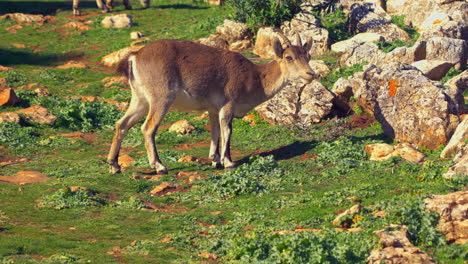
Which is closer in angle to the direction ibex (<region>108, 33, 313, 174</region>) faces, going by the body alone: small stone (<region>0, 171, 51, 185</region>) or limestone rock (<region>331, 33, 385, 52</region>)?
the limestone rock

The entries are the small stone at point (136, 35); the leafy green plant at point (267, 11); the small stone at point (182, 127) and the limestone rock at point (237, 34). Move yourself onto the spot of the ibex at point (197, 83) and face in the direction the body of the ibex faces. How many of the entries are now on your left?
4

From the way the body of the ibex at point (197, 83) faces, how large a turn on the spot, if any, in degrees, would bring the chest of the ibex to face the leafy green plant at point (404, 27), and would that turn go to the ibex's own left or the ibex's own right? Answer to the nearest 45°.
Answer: approximately 45° to the ibex's own left

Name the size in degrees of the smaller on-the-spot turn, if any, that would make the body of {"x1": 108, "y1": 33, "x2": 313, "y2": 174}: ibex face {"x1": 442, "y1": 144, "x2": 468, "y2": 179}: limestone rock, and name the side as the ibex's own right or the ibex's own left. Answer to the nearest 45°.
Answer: approximately 45° to the ibex's own right

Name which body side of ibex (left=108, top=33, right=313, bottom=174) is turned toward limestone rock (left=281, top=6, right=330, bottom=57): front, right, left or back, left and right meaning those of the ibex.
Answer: left

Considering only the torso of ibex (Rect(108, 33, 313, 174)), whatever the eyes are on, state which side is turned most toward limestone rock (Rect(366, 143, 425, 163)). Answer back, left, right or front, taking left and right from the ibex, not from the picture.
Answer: front

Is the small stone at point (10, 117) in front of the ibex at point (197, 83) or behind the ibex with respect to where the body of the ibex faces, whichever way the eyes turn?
behind

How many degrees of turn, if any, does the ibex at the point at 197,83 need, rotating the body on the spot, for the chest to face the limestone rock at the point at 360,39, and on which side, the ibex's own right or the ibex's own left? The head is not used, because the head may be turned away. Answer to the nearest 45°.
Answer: approximately 45° to the ibex's own left

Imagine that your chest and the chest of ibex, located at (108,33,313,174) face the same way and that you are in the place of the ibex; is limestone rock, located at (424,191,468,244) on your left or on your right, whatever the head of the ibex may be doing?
on your right

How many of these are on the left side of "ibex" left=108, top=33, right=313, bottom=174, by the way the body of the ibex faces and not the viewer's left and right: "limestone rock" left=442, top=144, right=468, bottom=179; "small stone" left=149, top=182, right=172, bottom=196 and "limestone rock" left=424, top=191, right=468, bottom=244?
0

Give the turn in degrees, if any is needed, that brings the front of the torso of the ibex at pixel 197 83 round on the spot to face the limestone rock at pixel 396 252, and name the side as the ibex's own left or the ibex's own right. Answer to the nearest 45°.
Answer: approximately 90° to the ibex's own right

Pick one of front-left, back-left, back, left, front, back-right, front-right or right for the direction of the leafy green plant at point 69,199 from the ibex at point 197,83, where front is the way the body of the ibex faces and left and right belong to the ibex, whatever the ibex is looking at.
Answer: back-right

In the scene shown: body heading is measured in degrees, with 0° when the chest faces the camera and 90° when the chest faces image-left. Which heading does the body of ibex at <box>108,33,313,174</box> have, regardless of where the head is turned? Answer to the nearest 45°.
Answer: approximately 270°

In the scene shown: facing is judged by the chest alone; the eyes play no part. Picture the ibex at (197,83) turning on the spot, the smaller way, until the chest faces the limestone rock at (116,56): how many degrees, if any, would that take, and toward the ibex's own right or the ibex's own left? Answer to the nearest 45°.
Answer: approximately 90° to the ibex's own left

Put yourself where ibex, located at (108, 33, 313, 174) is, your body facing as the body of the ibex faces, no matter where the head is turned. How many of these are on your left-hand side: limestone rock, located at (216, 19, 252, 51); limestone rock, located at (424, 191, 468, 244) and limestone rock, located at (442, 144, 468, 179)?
1

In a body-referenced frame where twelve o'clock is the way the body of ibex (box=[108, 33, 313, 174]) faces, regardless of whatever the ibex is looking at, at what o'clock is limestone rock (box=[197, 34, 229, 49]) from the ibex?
The limestone rock is roughly at 9 o'clock from the ibex.

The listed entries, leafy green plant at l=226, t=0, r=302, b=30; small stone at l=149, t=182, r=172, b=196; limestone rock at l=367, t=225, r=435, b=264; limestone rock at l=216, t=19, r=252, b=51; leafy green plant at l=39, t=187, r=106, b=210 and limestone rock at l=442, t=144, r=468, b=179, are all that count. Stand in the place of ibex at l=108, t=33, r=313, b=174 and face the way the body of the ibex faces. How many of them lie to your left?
2

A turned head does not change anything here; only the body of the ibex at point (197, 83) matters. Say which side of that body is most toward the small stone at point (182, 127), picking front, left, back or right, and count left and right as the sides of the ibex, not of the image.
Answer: left

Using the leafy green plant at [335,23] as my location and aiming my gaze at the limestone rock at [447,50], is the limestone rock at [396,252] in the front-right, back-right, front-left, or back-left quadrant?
front-right

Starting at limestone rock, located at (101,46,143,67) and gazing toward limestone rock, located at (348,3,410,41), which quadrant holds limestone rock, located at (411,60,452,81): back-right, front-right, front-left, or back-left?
front-right

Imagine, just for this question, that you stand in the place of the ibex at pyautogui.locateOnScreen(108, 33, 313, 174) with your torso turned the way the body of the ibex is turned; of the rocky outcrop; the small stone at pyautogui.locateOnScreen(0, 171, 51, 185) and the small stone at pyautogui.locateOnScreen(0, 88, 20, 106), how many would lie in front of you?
1

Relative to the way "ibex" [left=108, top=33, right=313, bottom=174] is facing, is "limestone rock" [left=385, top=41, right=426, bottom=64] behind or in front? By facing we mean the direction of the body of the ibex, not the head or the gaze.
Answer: in front
